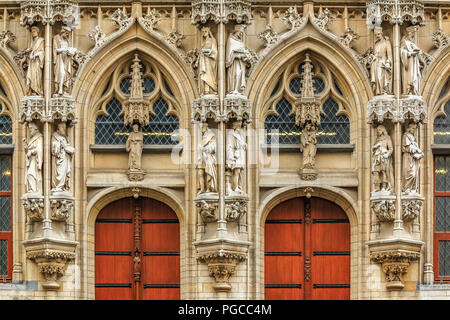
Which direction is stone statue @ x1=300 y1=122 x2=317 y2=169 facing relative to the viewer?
toward the camera

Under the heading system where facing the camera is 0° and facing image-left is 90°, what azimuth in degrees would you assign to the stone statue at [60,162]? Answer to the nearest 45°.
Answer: approximately 315°

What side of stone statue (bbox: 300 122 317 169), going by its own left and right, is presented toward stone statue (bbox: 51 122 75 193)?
right

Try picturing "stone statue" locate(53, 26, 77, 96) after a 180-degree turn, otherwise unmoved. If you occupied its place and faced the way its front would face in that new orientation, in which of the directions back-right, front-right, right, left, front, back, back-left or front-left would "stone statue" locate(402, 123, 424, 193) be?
back-right

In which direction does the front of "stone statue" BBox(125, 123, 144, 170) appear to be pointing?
toward the camera

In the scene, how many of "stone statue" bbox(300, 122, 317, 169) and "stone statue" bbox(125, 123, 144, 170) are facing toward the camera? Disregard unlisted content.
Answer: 2

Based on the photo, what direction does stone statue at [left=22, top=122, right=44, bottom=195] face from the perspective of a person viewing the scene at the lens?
facing the viewer and to the left of the viewer

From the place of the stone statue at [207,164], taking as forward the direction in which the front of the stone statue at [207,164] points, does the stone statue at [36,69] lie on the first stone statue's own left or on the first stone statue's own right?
on the first stone statue's own right
